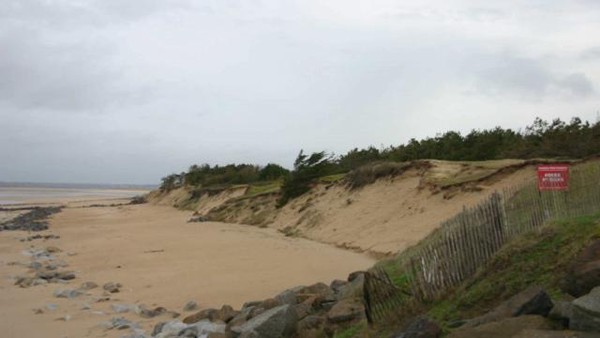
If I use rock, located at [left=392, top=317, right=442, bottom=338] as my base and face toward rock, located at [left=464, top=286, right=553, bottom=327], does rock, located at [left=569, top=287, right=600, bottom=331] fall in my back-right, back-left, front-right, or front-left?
front-right

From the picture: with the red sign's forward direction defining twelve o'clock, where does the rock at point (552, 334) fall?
The rock is roughly at 12 o'clock from the red sign.

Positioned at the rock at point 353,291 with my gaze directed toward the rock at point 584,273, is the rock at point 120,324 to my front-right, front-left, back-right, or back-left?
back-right

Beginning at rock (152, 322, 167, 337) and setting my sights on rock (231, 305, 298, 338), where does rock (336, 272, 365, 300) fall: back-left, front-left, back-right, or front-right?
front-left

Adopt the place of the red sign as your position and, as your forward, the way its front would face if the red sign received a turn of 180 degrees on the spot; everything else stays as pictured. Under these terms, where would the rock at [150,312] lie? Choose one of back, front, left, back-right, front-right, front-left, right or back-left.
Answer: left

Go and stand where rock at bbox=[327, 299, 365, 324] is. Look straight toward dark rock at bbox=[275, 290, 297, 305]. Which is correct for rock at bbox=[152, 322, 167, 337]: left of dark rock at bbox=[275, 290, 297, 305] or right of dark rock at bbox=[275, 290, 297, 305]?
left

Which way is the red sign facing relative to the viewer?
toward the camera

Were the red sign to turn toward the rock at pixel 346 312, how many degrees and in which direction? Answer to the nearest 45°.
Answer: approximately 45° to its right

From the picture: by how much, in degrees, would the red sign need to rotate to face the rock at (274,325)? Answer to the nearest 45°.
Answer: approximately 45° to its right

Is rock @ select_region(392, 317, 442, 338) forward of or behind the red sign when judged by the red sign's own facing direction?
forward

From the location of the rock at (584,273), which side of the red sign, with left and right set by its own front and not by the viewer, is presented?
front
